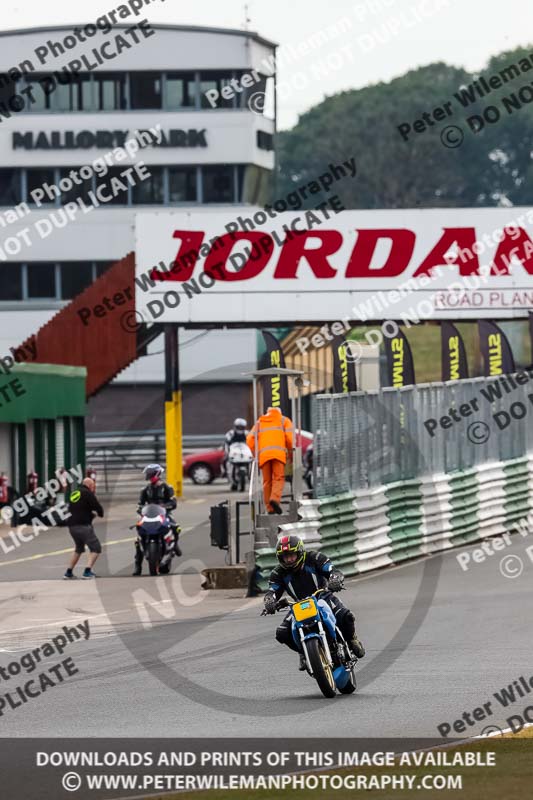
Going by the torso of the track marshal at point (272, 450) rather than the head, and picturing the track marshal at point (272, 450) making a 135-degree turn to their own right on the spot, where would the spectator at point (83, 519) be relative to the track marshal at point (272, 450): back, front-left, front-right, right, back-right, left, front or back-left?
back-right

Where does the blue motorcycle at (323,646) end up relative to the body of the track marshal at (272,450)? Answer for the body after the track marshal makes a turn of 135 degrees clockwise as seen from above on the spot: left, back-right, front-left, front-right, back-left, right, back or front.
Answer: front-right

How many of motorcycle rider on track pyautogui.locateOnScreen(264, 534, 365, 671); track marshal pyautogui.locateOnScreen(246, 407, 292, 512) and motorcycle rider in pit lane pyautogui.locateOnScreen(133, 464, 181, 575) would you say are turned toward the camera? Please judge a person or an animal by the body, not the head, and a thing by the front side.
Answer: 2

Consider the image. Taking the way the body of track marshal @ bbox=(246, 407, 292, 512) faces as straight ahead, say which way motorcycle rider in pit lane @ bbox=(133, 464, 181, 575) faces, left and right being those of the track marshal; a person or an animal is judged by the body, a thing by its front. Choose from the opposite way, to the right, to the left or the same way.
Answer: the opposite way

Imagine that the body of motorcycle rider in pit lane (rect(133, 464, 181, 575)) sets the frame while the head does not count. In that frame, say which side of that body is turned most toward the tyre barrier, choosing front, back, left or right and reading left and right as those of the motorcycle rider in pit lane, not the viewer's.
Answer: left

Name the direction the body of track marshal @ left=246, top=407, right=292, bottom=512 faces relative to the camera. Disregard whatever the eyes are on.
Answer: away from the camera

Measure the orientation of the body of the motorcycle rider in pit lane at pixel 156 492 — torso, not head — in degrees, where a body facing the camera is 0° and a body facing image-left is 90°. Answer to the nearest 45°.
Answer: approximately 0°

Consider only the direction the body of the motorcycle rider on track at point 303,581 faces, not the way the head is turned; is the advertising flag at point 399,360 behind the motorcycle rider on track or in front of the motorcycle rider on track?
behind

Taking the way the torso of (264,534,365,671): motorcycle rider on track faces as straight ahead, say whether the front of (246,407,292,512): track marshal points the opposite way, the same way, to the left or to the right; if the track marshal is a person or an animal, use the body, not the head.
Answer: the opposite way

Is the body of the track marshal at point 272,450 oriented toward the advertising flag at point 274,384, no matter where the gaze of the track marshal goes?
yes

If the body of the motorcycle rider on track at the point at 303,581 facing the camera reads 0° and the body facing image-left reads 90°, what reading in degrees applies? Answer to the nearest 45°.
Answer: approximately 0°

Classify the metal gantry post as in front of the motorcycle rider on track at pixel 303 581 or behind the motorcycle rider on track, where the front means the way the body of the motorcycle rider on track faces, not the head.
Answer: behind

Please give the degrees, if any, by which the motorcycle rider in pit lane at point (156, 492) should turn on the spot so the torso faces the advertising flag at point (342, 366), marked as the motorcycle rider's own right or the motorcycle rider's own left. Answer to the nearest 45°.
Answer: approximately 135° to the motorcycle rider's own left
